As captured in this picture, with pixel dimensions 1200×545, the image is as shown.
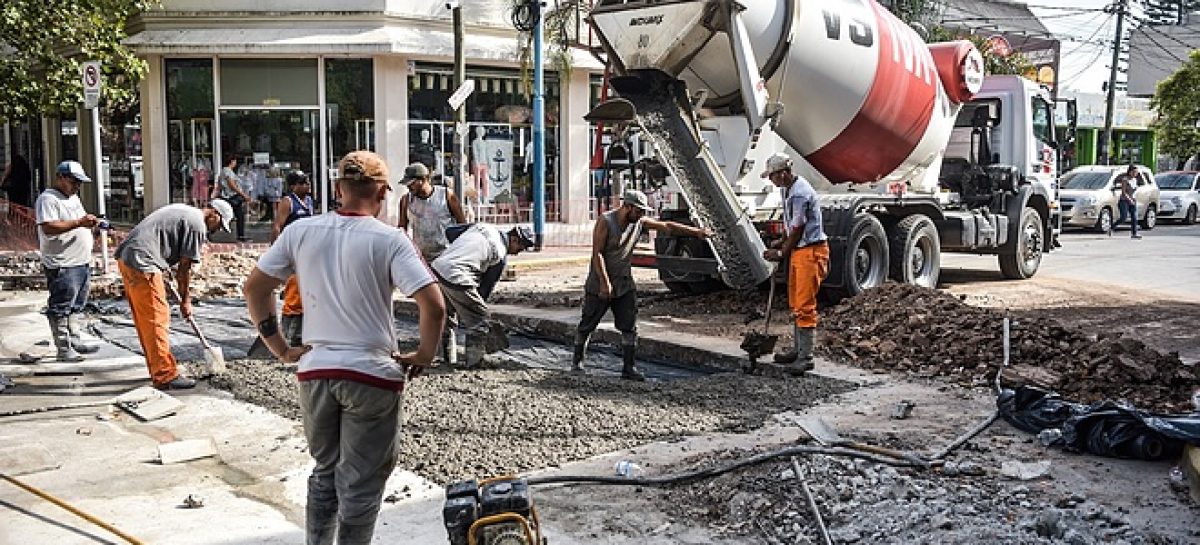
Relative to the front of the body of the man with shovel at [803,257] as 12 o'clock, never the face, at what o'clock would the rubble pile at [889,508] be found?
The rubble pile is roughly at 9 o'clock from the man with shovel.

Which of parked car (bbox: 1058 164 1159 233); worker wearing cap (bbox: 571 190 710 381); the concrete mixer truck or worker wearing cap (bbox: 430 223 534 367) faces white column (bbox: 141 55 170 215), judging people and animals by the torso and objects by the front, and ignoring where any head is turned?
the parked car

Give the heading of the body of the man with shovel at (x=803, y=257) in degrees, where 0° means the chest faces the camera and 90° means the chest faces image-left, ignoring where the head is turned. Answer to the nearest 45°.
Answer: approximately 90°

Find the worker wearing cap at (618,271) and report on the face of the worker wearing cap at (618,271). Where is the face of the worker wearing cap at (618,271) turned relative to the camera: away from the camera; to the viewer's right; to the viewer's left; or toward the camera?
to the viewer's right

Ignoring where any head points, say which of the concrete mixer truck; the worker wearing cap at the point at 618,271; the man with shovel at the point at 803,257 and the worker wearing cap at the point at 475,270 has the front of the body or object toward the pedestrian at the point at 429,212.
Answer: the man with shovel

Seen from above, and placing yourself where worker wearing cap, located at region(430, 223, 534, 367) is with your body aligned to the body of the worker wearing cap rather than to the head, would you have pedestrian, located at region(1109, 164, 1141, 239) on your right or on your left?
on your left

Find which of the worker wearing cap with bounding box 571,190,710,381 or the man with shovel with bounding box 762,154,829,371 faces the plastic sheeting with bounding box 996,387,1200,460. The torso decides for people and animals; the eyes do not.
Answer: the worker wearing cap

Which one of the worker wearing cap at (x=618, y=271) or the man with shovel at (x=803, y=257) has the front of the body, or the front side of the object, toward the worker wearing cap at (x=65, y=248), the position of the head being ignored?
the man with shovel

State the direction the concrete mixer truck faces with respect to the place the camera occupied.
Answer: facing away from the viewer and to the right of the viewer

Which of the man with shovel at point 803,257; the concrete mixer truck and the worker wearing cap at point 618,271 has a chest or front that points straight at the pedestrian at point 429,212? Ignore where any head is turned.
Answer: the man with shovel

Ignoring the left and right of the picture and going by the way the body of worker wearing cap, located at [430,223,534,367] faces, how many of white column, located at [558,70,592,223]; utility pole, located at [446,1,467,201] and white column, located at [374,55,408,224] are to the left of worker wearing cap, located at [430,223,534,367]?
3

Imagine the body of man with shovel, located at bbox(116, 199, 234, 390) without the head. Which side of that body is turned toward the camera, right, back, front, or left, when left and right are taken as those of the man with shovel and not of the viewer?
right

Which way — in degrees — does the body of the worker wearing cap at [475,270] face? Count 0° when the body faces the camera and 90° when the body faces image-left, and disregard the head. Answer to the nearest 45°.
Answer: approximately 270°

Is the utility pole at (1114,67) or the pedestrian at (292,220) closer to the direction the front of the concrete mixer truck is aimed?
the utility pole
